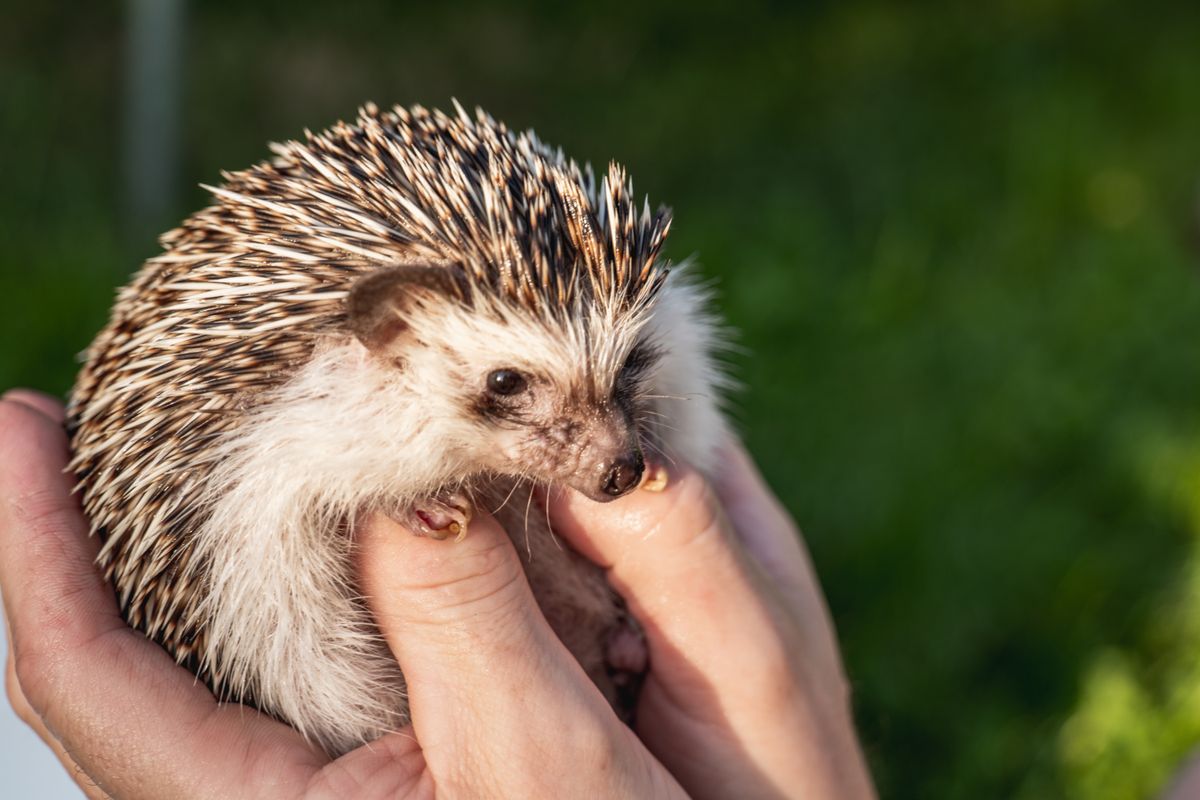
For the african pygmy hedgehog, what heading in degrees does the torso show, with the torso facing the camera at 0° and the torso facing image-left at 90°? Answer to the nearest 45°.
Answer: approximately 315°

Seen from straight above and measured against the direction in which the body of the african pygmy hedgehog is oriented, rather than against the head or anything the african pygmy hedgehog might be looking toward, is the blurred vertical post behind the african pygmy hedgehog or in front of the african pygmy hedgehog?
behind
